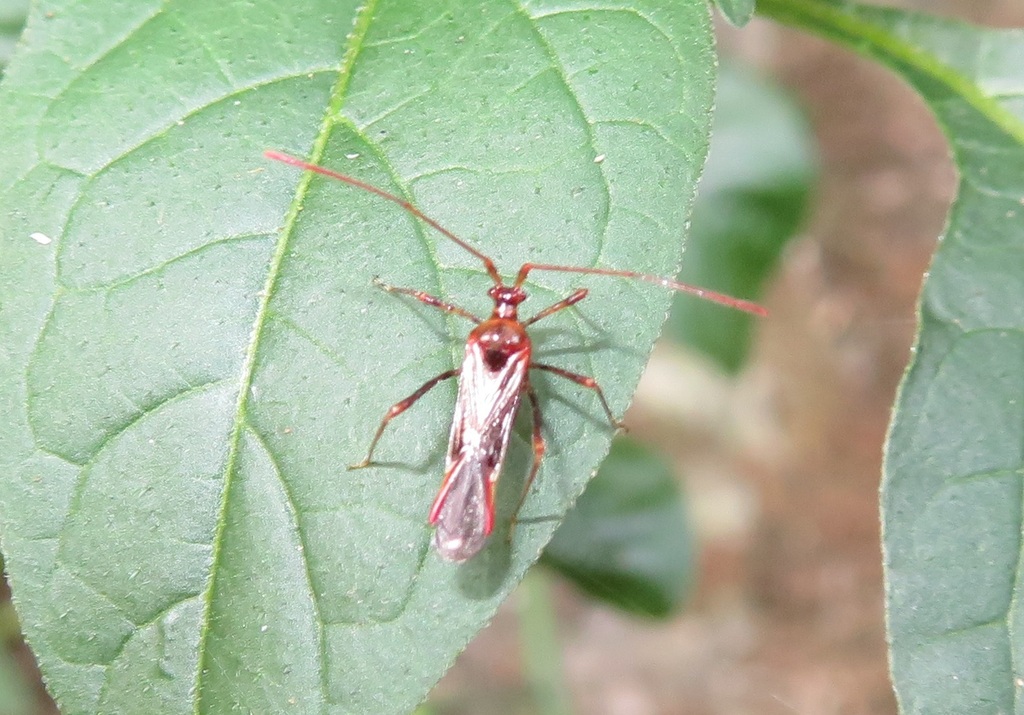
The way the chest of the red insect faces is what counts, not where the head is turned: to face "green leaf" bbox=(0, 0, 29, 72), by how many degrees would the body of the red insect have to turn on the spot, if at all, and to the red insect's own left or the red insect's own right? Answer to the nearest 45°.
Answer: approximately 45° to the red insect's own left

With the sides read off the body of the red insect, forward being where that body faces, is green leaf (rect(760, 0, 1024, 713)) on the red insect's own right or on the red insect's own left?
on the red insect's own right

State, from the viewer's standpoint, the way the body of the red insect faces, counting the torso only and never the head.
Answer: away from the camera

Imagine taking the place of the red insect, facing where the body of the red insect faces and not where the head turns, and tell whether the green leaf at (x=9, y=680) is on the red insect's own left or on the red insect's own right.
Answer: on the red insect's own left
